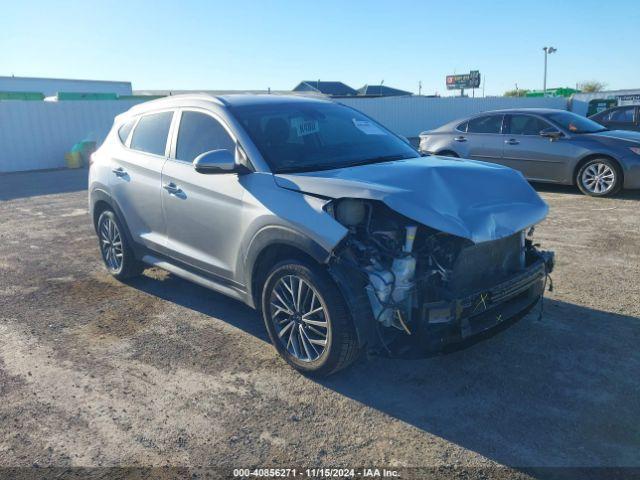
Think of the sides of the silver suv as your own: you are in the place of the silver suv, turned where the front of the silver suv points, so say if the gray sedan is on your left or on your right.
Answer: on your left

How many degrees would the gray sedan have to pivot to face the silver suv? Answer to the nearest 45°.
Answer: approximately 90° to its right

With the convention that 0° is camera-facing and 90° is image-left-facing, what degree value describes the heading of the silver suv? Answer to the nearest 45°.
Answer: approximately 315°

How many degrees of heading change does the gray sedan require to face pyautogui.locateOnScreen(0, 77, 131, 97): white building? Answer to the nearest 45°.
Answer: approximately 135° to its left

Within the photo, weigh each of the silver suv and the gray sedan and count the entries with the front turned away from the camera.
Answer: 0

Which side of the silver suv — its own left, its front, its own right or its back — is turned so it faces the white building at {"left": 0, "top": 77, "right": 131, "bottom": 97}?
back

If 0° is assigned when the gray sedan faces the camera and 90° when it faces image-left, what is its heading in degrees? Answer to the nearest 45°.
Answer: approximately 270°
